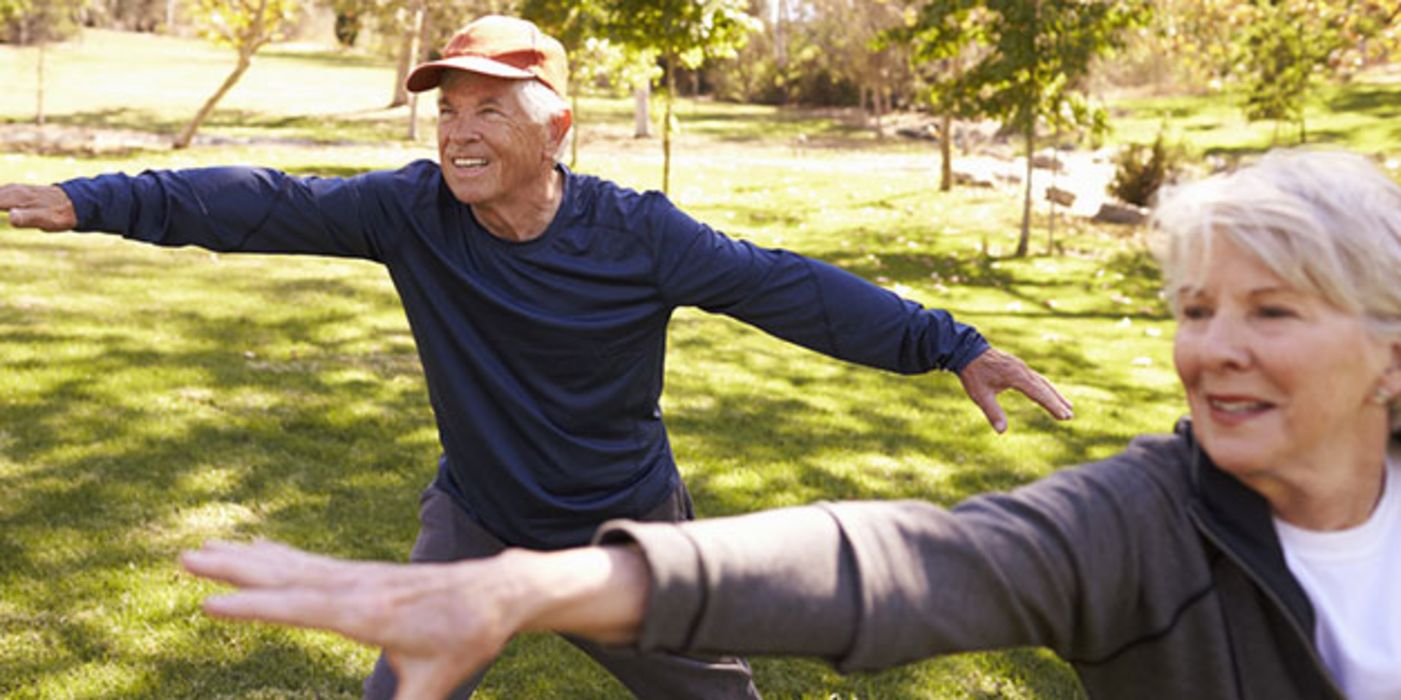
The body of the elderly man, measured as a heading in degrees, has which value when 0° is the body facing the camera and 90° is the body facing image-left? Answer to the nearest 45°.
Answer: approximately 0°

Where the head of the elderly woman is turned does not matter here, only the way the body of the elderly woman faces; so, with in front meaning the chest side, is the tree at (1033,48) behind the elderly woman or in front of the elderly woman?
behind

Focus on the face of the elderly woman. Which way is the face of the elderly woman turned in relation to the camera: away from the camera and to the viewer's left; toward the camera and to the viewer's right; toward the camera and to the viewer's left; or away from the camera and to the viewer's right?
toward the camera and to the viewer's left

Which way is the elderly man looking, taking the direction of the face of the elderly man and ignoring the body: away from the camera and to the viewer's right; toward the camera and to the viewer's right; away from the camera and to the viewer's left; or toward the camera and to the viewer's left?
toward the camera and to the viewer's left

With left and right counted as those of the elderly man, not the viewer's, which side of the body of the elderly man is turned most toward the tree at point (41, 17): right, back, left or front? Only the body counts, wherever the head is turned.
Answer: back

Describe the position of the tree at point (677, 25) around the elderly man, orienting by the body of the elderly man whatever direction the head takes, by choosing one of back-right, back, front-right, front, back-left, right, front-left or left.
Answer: back

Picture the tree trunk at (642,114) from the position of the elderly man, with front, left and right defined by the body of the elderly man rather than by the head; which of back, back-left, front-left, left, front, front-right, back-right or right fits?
back

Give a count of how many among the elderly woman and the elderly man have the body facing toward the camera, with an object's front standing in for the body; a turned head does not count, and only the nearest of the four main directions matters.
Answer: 2

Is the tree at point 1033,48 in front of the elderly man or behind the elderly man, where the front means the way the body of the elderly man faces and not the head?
behind

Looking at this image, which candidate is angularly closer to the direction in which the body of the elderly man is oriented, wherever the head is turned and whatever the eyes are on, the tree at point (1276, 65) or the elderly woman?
the elderly woman
